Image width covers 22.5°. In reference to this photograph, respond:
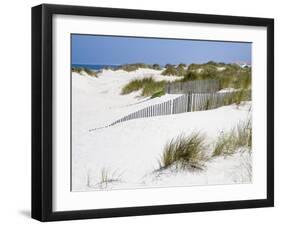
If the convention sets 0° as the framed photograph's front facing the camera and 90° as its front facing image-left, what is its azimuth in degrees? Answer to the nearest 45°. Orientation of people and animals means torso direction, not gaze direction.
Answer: approximately 315°
